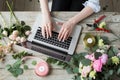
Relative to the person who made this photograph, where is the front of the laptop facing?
facing away from the viewer
